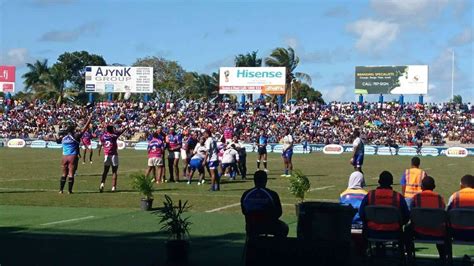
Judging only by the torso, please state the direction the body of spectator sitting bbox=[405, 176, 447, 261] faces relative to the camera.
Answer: away from the camera

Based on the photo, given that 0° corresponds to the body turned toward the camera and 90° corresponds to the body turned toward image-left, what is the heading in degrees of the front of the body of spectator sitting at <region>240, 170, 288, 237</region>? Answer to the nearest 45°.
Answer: approximately 180°

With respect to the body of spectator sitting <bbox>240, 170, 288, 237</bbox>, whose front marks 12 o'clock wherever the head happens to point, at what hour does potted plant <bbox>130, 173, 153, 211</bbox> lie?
The potted plant is roughly at 11 o'clock from the spectator sitting.

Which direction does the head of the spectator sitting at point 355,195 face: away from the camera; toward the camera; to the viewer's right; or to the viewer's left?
away from the camera

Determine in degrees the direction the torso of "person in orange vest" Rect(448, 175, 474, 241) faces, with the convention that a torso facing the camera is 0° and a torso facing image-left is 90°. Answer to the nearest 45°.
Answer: approximately 180°

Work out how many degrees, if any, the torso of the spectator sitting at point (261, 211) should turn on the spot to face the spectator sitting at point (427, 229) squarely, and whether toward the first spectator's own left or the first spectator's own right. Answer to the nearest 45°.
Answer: approximately 90° to the first spectator's own right

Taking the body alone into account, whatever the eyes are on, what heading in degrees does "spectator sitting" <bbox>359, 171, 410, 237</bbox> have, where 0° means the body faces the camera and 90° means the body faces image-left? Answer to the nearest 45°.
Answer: approximately 180°

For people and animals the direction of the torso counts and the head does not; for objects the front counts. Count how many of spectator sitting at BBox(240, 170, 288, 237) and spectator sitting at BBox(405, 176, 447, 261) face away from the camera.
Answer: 2

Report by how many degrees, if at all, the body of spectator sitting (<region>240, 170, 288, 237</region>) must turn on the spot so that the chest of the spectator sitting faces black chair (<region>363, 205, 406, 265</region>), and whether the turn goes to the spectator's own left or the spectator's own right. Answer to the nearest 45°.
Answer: approximately 90° to the spectator's own right

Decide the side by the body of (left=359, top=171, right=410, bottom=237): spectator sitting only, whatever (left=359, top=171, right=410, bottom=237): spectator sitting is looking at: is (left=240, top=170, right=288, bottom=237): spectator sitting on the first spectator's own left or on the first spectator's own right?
on the first spectator's own left

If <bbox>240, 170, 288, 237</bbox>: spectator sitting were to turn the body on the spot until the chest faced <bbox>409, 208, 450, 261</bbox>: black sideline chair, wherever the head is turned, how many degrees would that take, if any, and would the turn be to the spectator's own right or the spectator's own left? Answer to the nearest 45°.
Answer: approximately 90° to the spectator's own right
